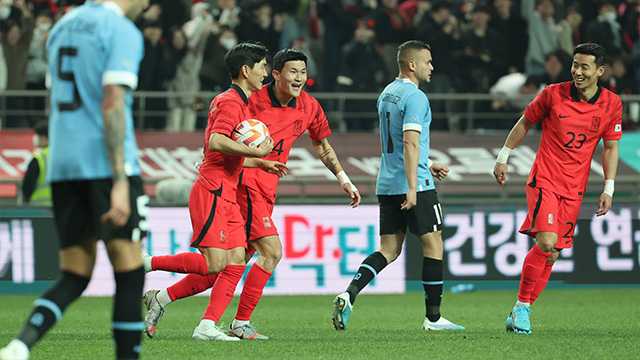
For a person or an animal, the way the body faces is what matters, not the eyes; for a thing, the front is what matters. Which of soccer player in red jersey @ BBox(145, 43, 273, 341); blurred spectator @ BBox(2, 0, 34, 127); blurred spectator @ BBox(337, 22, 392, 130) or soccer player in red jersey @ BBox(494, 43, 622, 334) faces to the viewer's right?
soccer player in red jersey @ BBox(145, 43, 273, 341)

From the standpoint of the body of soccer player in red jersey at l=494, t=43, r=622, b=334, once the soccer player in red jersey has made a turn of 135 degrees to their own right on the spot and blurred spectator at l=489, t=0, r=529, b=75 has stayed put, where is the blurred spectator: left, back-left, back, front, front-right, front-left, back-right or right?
front-right

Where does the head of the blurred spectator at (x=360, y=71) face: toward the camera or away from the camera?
toward the camera

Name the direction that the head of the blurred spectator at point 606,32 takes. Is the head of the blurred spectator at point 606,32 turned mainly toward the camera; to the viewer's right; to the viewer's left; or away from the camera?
toward the camera

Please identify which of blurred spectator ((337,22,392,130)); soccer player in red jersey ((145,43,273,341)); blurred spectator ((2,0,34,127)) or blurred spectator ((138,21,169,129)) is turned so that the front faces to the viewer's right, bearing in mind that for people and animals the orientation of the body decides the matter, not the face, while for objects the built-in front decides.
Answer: the soccer player in red jersey

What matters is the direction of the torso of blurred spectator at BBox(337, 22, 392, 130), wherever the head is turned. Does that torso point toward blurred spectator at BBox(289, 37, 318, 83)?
no

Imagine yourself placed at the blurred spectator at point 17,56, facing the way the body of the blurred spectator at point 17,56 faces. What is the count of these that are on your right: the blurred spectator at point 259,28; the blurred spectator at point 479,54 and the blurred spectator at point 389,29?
0

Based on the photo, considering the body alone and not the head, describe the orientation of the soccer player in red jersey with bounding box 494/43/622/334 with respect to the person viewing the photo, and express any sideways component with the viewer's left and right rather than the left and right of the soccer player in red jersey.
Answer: facing the viewer

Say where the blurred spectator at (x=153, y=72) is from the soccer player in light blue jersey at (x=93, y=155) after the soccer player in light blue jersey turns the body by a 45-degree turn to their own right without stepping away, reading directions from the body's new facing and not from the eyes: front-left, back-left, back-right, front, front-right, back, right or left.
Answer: left

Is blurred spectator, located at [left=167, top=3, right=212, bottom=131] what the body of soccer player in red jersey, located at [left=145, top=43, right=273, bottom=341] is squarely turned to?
no

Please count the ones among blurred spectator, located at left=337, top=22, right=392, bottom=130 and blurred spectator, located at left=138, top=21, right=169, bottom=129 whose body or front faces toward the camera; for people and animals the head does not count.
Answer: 2

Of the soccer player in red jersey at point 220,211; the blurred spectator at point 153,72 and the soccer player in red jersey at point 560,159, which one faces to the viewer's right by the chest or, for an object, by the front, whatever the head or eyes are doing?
the soccer player in red jersey at point 220,211
